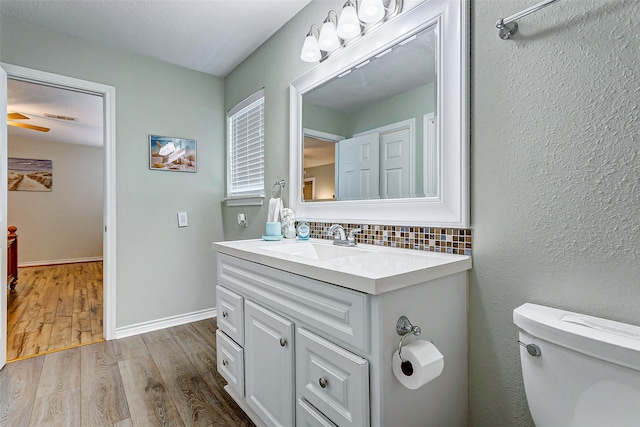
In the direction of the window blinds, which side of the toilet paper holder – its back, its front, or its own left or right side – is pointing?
back

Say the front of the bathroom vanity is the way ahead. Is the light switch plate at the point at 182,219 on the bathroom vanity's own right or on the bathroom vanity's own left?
on the bathroom vanity's own right

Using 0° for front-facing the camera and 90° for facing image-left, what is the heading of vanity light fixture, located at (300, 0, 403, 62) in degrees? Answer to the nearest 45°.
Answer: approximately 45°

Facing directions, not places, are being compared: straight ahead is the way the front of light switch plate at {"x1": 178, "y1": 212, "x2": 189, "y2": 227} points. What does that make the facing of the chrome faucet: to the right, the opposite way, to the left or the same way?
to the right

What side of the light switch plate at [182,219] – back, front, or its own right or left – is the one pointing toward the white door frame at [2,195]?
right

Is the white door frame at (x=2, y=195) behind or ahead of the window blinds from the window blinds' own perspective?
ahead

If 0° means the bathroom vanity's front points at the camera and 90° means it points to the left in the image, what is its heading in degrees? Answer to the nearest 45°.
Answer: approximately 45°

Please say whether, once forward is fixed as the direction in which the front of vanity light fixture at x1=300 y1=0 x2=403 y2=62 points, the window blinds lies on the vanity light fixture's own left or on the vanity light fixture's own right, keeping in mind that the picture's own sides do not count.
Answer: on the vanity light fixture's own right

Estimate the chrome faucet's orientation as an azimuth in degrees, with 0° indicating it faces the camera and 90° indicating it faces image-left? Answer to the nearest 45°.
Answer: approximately 45°

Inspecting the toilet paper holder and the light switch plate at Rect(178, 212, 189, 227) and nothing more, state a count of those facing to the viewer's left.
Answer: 0
